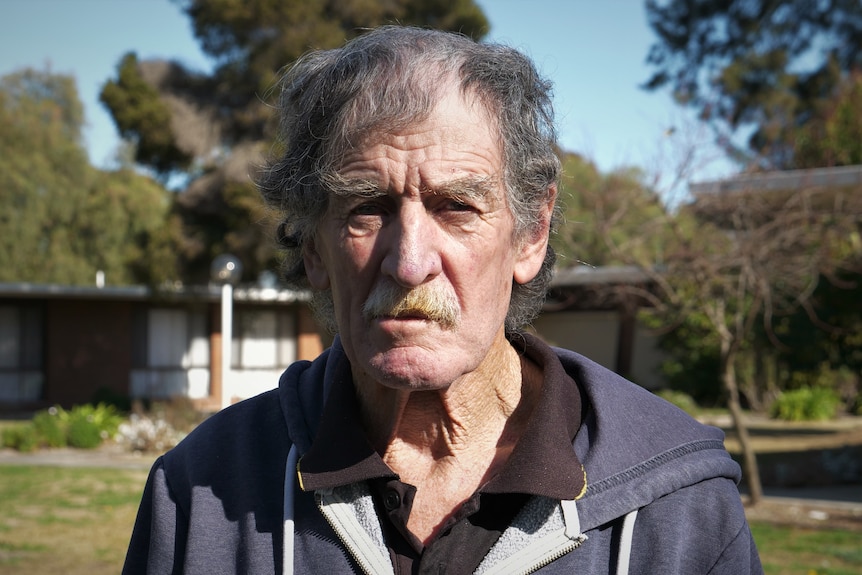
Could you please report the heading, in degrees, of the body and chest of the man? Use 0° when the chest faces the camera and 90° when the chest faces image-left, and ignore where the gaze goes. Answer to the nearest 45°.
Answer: approximately 0°

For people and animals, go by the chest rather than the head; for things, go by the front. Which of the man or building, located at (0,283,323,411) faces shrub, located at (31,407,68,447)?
the building

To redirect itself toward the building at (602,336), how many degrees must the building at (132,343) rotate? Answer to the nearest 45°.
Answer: approximately 90° to its left

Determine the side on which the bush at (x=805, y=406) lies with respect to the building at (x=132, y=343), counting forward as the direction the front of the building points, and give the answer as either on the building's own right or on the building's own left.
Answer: on the building's own left

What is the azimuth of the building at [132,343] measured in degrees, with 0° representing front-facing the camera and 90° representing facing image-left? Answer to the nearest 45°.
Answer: approximately 0°

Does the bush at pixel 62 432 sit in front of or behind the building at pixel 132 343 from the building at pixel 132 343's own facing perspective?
in front

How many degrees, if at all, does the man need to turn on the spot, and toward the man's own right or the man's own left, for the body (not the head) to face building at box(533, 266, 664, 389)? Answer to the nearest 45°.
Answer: approximately 180°

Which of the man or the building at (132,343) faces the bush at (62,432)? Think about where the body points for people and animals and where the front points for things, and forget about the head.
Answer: the building

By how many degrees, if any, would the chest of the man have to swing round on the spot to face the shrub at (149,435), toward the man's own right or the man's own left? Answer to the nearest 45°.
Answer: approximately 180°

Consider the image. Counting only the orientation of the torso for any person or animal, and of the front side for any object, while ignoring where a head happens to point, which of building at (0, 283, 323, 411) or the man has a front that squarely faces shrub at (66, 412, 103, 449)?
the building

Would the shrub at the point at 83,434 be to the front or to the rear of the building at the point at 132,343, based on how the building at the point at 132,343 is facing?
to the front
